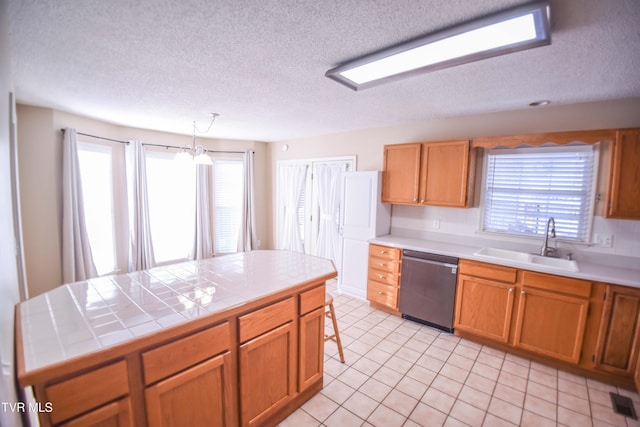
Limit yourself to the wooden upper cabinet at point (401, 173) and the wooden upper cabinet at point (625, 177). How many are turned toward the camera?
2

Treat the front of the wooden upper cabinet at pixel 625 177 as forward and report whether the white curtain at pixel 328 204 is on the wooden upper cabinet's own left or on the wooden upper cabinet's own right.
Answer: on the wooden upper cabinet's own right

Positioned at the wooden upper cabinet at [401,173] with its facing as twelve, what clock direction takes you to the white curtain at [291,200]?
The white curtain is roughly at 4 o'clock from the wooden upper cabinet.

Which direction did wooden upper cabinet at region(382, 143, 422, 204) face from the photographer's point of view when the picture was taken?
facing the viewer

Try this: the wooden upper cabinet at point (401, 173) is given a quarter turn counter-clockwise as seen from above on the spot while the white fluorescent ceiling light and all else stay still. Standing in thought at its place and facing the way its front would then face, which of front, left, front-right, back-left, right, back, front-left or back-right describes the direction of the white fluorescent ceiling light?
right

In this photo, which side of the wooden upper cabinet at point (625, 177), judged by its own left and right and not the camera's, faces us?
front

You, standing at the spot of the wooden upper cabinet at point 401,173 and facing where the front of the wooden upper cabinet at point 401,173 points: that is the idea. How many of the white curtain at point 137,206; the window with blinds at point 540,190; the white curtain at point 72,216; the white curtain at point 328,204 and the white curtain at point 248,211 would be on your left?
1

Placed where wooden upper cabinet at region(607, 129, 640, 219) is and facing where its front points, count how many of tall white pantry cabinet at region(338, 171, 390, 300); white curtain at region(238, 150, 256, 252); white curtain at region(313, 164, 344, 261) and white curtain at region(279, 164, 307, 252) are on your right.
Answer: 4

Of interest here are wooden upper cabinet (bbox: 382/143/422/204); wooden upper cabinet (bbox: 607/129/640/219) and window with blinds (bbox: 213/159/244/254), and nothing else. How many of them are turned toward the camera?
3

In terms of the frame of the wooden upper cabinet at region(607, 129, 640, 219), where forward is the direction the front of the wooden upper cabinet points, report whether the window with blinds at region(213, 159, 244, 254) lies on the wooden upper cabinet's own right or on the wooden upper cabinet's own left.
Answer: on the wooden upper cabinet's own right

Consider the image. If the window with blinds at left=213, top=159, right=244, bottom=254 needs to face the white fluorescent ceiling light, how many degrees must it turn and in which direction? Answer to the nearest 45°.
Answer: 0° — it already faces it

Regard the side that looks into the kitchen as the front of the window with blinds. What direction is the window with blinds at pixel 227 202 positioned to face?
toward the camera

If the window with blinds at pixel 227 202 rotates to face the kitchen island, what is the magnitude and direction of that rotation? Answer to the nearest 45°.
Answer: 0° — it already faces it

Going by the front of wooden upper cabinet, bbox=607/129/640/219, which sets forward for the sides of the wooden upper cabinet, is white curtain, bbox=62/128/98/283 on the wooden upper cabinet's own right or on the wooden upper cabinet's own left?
on the wooden upper cabinet's own right

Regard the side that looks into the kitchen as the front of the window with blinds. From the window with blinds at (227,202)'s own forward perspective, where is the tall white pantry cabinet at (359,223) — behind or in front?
in front

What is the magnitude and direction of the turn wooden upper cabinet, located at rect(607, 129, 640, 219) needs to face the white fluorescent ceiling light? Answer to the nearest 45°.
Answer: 0° — it already faces it
